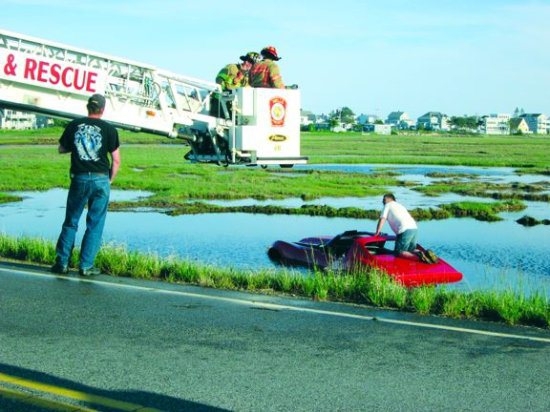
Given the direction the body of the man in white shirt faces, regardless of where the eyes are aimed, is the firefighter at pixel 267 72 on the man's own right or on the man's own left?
on the man's own left

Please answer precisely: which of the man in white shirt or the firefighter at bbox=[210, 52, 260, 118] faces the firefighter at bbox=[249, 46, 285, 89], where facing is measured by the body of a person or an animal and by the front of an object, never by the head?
the firefighter at bbox=[210, 52, 260, 118]

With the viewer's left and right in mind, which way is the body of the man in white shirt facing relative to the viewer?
facing away from the viewer and to the left of the viewer

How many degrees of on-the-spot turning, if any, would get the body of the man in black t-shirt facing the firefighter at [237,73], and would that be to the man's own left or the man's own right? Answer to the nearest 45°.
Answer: approximately 45° to the man's own right

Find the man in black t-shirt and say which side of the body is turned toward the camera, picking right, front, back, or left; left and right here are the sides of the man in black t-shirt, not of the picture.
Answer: back

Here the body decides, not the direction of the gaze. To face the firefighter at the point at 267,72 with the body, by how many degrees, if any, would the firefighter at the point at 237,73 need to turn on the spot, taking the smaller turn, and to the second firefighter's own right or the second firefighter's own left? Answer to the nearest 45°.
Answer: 0° — they already face them

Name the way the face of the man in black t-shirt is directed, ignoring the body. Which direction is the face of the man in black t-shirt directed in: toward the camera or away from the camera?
away from the camera

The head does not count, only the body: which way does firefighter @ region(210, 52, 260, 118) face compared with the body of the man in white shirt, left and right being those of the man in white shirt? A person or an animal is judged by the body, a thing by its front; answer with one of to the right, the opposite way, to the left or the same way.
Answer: the opposite way

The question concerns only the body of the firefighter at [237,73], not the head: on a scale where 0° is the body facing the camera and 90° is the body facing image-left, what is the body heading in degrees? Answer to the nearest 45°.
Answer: approximately 315°

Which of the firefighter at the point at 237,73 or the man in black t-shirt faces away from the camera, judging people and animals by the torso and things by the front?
the man in black t-shirt

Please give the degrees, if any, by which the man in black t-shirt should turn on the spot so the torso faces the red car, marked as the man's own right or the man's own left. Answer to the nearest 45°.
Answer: approximately 45° to the man's own right

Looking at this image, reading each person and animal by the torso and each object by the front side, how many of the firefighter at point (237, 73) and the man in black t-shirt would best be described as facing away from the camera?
1

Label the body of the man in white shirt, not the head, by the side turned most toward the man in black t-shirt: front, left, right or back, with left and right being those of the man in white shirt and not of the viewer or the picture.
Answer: left

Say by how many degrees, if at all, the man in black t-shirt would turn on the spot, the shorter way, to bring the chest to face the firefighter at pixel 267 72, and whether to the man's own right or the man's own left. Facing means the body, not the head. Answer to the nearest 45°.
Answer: approximately 45° to the man's own right
